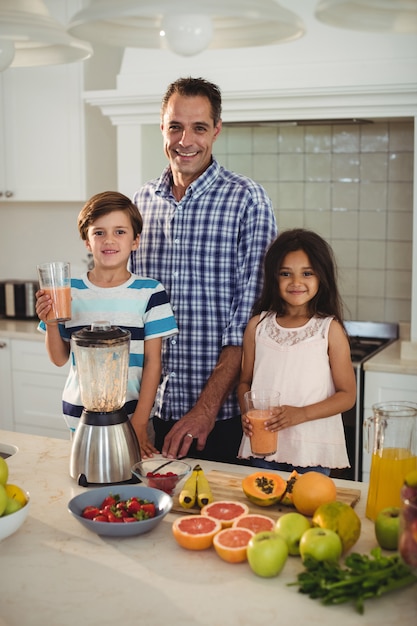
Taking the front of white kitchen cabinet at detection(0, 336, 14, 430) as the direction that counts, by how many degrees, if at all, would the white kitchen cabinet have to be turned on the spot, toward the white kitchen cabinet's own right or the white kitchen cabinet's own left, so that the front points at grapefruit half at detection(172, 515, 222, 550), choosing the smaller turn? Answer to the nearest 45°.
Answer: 0° — it already faces it

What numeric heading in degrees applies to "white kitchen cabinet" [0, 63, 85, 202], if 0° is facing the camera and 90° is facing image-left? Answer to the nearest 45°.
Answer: approximately 0°

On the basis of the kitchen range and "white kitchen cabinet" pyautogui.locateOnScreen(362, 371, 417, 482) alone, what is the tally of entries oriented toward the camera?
2

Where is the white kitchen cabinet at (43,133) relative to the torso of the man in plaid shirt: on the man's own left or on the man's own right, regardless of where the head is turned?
on the man's own right

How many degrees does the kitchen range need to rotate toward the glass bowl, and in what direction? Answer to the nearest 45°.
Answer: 0° — it already faces it

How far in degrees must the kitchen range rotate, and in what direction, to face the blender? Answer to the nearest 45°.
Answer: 0° — it already faces it

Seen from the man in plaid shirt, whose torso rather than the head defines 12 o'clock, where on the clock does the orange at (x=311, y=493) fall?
The orange is roughly at 10 o'clock from the man in plaid shirt.

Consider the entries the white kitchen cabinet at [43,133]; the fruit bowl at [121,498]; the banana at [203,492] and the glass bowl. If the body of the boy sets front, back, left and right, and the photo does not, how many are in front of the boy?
3

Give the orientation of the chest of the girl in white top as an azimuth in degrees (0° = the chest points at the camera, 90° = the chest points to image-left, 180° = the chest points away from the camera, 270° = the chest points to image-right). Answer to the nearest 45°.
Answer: approximately 0°
